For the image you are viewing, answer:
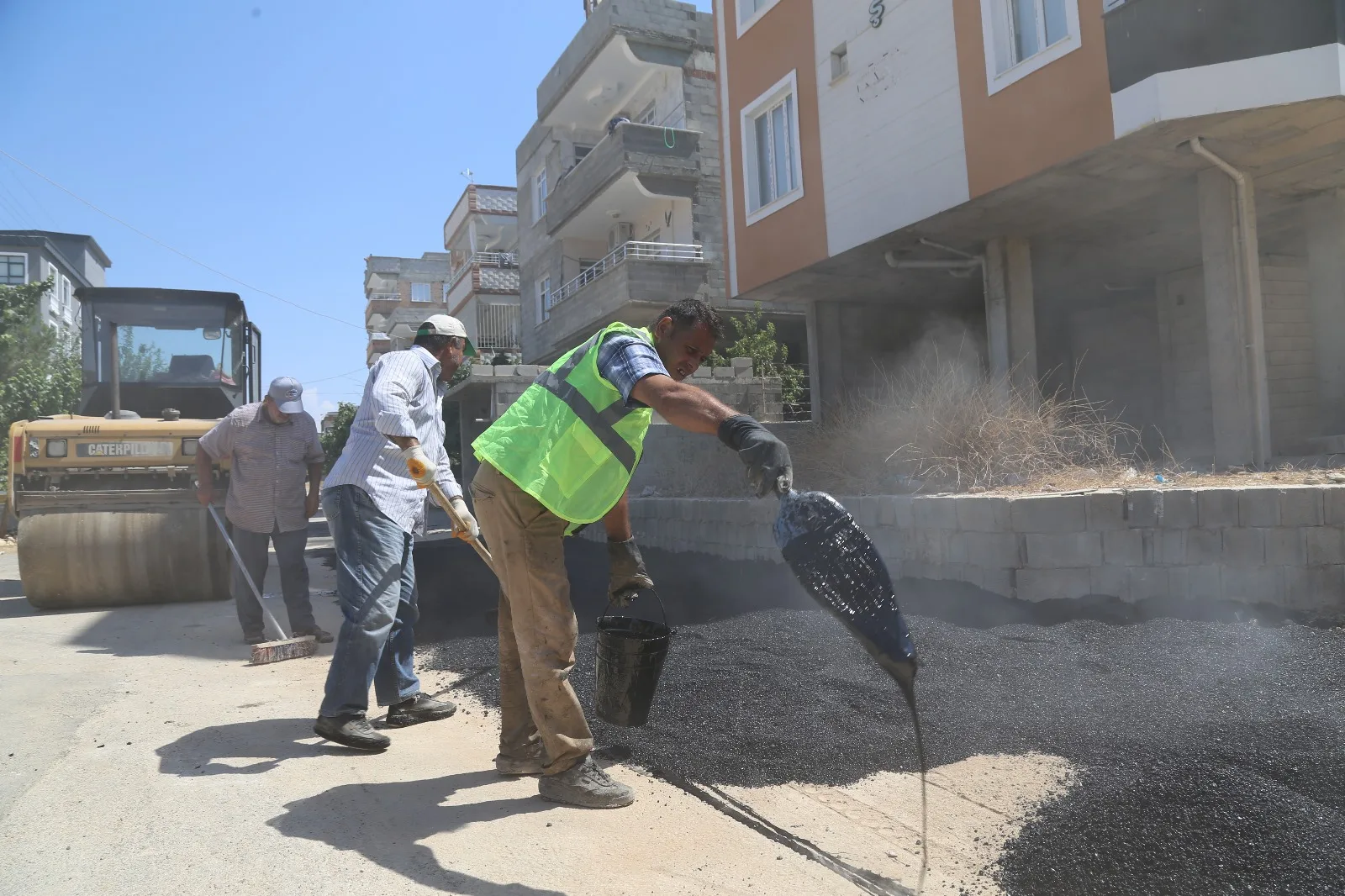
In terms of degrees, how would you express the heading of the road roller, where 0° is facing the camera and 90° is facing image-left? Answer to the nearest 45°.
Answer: approximately 0°

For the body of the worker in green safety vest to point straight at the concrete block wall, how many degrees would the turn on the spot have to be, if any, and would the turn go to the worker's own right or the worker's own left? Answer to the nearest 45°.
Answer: approximately 45° to the worker's own left

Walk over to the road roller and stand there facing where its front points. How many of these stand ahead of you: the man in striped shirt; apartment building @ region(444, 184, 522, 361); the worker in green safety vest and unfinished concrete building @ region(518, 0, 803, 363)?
2

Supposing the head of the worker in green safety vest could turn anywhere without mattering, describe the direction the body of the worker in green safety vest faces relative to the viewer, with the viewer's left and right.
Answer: facing to the right of the viewer

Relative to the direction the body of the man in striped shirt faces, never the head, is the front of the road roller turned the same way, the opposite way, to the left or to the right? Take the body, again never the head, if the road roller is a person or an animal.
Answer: to the right

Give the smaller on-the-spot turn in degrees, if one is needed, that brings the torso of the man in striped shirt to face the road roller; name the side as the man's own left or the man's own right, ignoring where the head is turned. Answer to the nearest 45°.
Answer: approximately 135° to the man's own left

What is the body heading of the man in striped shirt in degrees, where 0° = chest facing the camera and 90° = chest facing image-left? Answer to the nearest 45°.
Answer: approximately 270°

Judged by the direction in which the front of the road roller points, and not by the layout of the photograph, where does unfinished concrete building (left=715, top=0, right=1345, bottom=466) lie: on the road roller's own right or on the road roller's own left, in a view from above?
on the road roller's own left

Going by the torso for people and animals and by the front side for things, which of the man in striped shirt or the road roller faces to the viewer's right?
the man in striped shirt

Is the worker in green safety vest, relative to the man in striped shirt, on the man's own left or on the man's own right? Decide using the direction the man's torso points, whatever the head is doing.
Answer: on the man's own right

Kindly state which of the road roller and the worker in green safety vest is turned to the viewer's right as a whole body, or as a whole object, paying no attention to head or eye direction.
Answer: the worker in green safety vest
